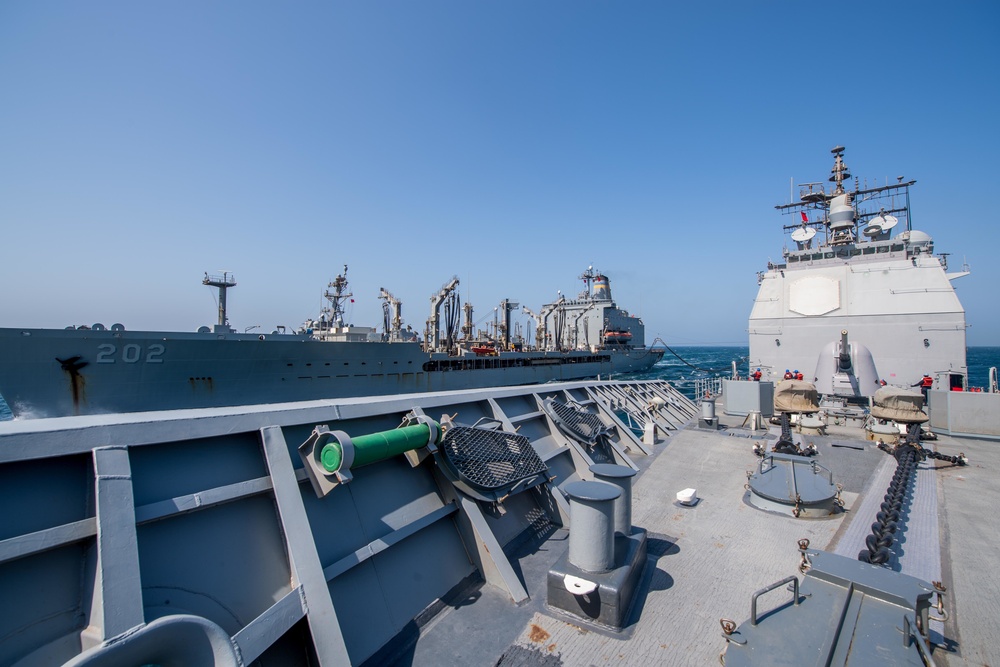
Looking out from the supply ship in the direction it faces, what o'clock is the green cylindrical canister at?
The green cylindrical canister is roughly at 10 o'clock from the supply ship.

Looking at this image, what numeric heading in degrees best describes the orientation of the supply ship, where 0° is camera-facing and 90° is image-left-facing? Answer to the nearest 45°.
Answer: approximately 45°
